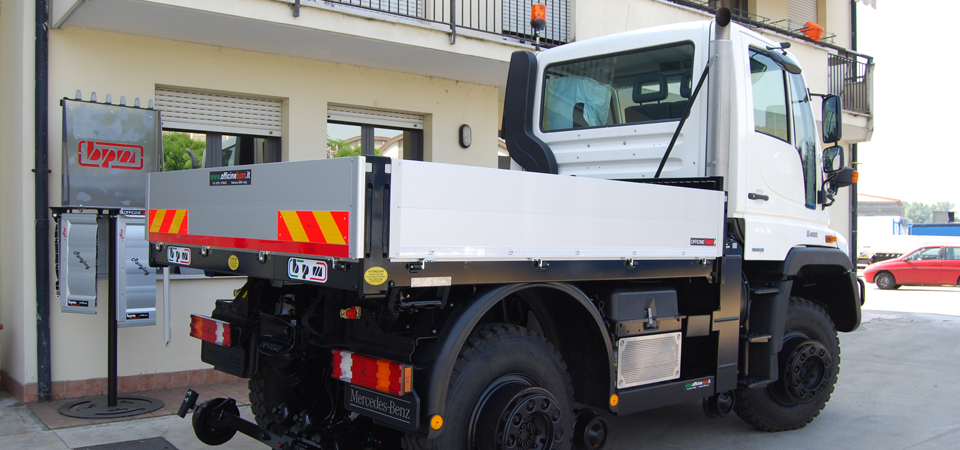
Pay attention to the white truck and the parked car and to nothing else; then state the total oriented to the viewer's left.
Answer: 1

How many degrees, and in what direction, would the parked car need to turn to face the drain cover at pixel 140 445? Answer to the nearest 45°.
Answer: approximately 90° to its left

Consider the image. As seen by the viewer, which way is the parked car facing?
to the viewer's left

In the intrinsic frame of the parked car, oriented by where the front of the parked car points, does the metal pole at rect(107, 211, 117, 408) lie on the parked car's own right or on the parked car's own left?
on the parked car's own left

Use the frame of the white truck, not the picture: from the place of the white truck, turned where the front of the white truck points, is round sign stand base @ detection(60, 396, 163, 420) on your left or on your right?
on your left

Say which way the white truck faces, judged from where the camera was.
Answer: facing away from the viewer and to the right of the viewer

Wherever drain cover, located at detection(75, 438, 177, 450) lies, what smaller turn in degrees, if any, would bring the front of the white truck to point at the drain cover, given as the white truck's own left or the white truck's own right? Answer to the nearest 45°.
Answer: approximately 135° to the white truck's own left
